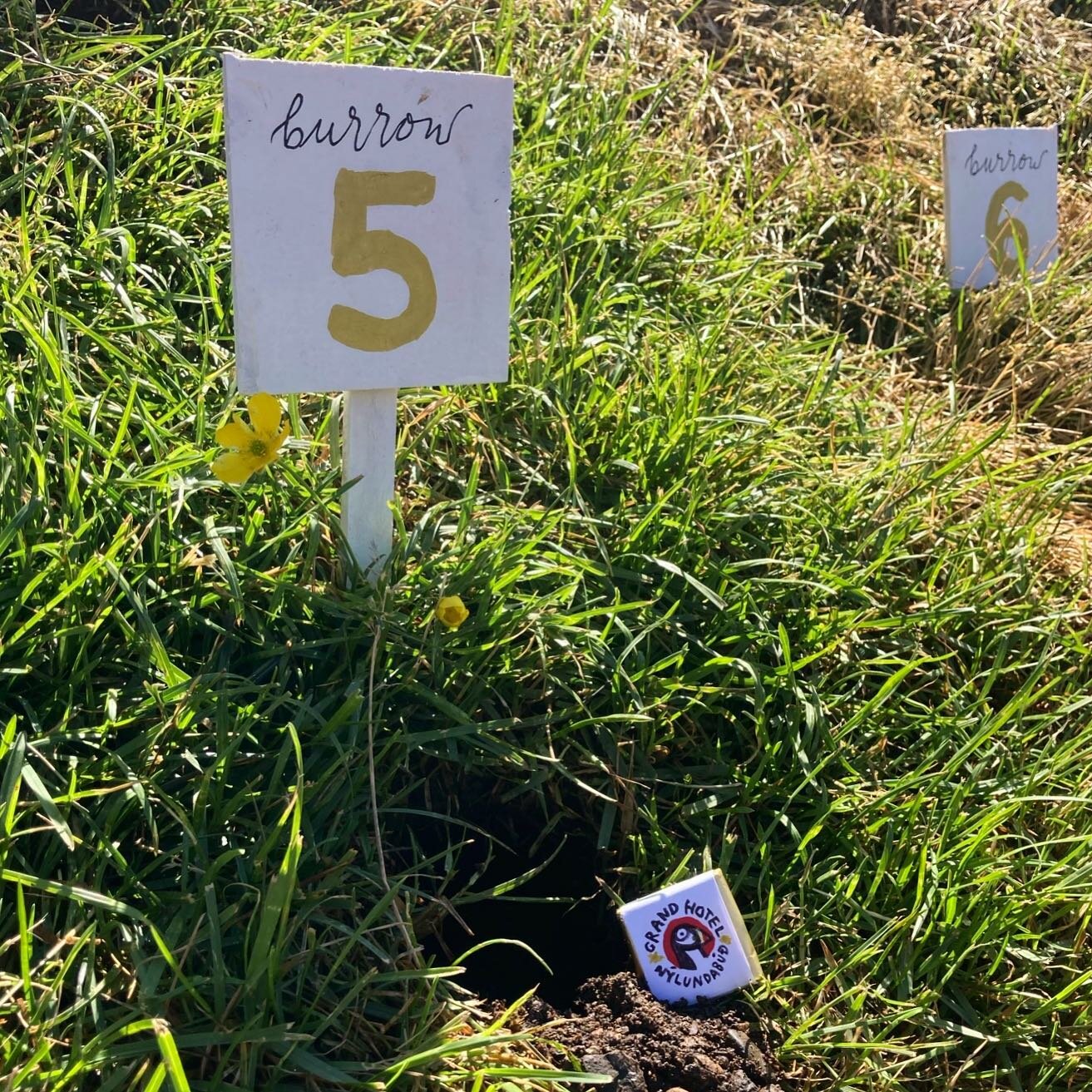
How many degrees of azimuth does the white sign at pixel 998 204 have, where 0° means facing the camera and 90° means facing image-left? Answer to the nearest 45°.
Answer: approximately 0°

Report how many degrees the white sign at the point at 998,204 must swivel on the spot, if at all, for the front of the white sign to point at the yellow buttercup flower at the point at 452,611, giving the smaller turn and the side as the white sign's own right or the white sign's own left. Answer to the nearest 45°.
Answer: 0° — it already faces it

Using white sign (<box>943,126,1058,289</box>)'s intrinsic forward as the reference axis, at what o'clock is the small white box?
The small white box is roughly at 12 o'clock from the white sign.
